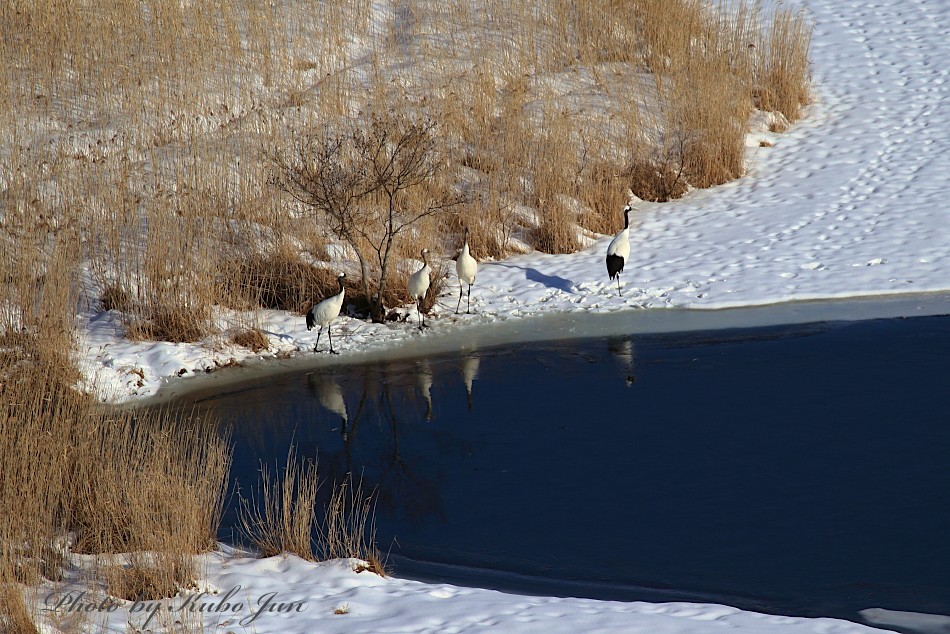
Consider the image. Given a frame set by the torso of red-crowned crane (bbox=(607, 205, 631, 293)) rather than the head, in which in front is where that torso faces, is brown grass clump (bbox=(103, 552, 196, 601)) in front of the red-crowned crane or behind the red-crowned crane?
behind

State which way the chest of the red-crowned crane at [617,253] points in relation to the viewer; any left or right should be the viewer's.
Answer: facing away from the viewer and to the right of the viewer

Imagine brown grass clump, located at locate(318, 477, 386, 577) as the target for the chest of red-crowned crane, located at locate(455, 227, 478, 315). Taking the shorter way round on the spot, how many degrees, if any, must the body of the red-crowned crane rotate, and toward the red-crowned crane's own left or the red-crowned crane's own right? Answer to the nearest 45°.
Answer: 0° — it already faces it

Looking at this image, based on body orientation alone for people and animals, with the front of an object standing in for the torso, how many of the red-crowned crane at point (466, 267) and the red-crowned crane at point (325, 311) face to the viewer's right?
1

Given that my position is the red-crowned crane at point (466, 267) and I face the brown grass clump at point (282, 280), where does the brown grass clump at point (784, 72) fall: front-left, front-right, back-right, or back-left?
back-right

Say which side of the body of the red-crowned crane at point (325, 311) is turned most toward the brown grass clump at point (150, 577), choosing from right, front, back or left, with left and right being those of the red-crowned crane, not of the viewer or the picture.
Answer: right

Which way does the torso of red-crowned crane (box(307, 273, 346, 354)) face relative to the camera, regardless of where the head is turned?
to the viewer's right
